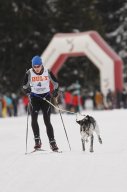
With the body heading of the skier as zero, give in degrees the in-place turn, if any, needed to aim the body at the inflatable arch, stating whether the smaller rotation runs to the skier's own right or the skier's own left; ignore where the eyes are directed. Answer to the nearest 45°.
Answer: approximately 180°

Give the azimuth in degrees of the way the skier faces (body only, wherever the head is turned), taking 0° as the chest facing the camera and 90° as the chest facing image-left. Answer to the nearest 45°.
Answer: approximately 0°
